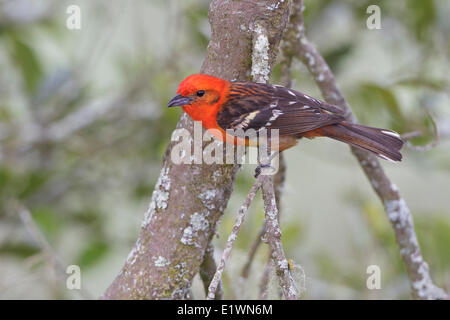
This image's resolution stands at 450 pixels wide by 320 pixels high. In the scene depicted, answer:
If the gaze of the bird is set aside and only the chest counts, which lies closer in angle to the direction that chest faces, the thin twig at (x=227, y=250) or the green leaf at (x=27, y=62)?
the green leaf

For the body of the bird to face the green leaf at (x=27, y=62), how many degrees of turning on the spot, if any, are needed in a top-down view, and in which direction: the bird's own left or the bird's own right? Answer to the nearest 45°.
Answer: approximately 45° to the bird's own right

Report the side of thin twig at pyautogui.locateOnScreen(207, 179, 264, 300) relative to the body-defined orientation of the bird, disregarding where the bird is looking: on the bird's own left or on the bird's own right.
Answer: on the bird's own left

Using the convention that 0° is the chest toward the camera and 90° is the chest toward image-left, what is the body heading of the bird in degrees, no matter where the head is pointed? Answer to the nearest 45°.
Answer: approximately 90°

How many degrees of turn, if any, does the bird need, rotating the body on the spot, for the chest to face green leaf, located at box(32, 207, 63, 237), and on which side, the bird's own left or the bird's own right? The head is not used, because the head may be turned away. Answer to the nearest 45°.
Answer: approximately 45° to the bird's own right
